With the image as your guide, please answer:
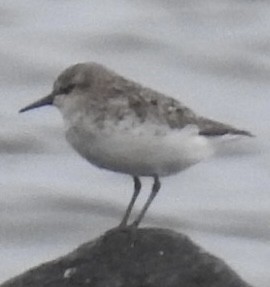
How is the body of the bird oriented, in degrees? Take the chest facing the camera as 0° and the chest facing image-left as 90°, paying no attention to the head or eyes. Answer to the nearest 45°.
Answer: approximately 90°
